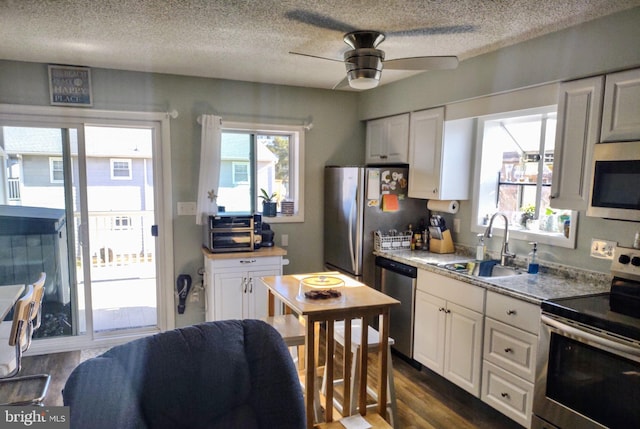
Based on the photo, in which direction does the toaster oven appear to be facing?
toward the camera

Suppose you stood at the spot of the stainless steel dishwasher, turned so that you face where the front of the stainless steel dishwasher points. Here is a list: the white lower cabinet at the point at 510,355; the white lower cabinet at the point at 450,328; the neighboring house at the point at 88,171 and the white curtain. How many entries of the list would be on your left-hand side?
2

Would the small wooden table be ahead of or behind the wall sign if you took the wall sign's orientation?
ahead

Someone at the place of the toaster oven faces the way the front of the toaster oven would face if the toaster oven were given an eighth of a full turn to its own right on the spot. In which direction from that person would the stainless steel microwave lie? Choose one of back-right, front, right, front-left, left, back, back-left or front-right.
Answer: left

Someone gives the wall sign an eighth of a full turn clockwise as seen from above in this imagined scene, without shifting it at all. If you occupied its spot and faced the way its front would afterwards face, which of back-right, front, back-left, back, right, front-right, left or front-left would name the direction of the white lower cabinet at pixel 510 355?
left

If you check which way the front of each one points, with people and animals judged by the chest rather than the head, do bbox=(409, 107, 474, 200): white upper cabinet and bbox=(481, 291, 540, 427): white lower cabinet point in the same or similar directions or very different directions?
same or similar directions

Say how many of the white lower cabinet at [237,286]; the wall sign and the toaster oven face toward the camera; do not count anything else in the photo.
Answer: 3

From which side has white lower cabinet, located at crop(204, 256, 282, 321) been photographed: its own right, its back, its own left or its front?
front

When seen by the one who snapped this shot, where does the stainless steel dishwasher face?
facing the viewer and to the left of the viewer

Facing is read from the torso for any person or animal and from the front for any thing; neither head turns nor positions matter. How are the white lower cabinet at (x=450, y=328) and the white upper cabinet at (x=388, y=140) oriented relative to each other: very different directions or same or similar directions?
same or similar directions

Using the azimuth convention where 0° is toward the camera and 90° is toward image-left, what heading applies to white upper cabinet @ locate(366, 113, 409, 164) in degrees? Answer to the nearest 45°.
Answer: approximately 45°

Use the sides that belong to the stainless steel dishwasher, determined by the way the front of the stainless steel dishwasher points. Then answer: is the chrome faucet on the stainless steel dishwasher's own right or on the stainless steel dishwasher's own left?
on the stainless steel dishwasher's own left

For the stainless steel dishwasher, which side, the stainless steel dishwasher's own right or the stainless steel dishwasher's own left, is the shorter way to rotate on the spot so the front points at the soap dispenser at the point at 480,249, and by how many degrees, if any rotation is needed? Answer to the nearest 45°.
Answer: approximately 135° to the stainless steel dishwasher's own left
